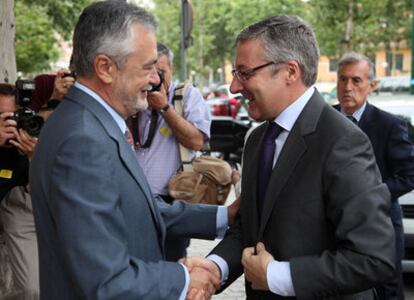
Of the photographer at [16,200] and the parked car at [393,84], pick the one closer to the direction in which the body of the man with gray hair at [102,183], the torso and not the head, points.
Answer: the parked car

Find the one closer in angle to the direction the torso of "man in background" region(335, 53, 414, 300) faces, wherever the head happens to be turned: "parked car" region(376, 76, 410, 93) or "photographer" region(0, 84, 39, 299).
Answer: the photographer

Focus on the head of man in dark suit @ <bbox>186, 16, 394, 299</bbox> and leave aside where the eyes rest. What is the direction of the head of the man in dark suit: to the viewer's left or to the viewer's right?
to the viewer's left

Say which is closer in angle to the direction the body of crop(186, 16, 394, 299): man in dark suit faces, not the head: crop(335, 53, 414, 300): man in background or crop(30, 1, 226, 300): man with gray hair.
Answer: the man with gray hair

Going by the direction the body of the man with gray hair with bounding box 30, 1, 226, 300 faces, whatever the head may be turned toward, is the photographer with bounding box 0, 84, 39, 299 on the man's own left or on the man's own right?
on the man's own left

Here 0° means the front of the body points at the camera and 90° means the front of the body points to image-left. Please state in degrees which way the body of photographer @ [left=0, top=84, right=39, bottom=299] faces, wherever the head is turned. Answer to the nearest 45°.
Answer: approximately 315°

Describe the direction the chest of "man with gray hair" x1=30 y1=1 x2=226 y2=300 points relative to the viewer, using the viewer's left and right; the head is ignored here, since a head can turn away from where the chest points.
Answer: facing to the right of the viewer

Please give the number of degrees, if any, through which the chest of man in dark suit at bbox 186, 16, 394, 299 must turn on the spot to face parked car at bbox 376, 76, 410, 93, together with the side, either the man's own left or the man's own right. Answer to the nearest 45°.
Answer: approximately 135° to the man's own right

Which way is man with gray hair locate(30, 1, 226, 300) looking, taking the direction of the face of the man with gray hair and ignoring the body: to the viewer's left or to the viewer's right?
to the viewer's right

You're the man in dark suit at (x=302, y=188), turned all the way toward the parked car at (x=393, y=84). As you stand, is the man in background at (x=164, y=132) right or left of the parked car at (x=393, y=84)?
left

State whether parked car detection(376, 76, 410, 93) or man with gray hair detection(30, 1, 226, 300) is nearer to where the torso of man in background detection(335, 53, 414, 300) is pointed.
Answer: the man with gray hair

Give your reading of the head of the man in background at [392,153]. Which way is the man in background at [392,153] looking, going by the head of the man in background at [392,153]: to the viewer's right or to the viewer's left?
to the viewer's left
